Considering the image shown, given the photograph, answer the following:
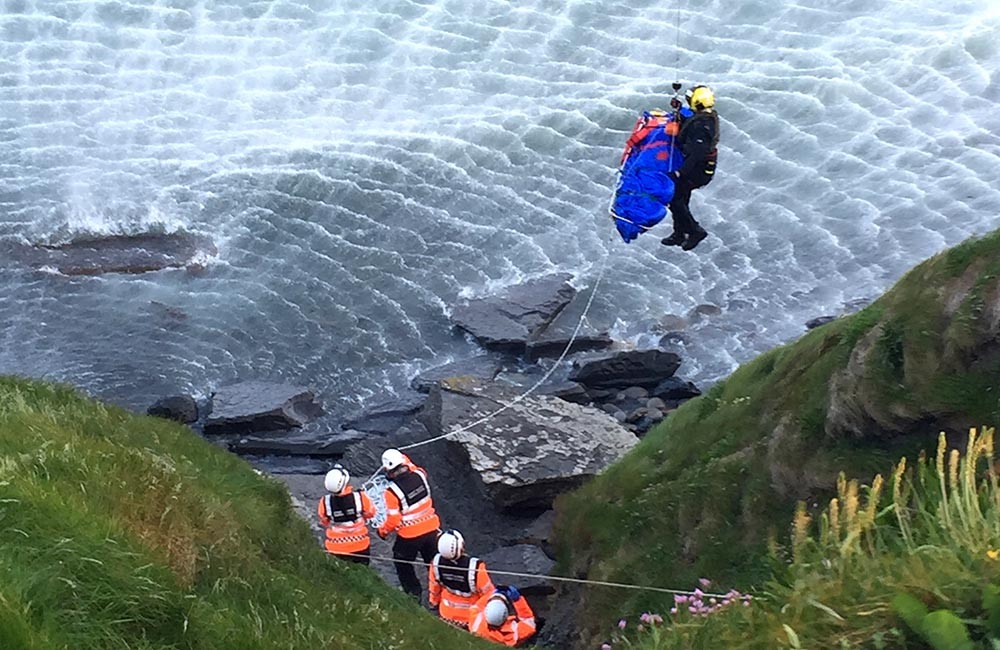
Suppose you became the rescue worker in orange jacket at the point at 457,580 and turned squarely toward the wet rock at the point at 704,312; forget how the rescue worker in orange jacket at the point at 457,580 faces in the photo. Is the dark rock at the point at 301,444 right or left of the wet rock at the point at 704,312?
left

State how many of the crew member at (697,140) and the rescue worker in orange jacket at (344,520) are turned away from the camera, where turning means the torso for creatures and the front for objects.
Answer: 1

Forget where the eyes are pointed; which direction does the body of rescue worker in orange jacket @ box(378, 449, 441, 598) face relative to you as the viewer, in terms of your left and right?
facing away from the viewer and to the left of the viewer

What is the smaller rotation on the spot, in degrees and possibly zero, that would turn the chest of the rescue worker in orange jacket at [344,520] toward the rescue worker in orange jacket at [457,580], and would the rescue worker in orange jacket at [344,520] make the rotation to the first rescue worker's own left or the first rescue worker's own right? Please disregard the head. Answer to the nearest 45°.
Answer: approximately 135° to the first rescue worker's own right

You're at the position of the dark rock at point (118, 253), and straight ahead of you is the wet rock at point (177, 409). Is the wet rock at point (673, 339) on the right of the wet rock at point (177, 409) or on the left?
left

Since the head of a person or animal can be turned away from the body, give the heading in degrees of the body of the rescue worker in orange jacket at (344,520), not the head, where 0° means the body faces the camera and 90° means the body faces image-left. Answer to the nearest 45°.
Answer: approximately 180°

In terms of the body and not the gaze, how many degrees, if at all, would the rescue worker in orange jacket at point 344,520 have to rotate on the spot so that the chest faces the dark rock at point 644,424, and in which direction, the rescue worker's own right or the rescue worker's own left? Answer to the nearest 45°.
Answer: approximately 45° to the rescue worker's own right

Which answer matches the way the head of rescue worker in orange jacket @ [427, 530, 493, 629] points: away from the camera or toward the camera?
away from the camera

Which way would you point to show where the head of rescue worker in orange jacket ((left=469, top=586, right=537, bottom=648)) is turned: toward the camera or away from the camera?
away from the camera

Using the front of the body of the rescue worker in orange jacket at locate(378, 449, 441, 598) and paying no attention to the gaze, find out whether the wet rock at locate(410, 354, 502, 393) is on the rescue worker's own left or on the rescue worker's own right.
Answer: on the rescue worker's own right

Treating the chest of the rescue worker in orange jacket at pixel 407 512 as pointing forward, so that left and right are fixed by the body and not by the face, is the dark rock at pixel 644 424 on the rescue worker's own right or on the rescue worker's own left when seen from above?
on the rescue worker's own right

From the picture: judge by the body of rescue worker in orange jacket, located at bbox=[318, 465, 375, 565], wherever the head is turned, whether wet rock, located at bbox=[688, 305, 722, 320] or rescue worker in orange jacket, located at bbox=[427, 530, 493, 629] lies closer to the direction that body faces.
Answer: the wet rock

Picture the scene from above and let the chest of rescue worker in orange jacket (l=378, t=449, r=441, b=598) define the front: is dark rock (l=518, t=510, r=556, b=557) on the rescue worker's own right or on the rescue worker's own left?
on the rescue worker's own right

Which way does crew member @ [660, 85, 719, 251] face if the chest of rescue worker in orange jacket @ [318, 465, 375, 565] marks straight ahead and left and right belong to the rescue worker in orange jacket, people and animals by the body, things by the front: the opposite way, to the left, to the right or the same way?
to the left

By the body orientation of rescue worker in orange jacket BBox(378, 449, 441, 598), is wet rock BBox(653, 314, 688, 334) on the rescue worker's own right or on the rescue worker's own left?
on the rescue worker's own right

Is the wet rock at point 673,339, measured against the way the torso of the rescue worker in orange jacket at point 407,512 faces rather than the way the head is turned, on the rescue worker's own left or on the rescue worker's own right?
on the rescue worker's own right

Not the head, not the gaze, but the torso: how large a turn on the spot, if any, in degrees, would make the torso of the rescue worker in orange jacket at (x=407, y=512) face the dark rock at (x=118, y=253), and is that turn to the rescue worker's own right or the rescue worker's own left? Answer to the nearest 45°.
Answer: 0° — they already face it

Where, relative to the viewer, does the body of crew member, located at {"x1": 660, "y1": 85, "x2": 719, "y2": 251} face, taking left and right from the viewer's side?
facing to the left of the viewer

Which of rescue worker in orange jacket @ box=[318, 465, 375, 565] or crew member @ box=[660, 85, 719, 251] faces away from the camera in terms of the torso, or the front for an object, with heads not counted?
the rescue worker in orange jacket
